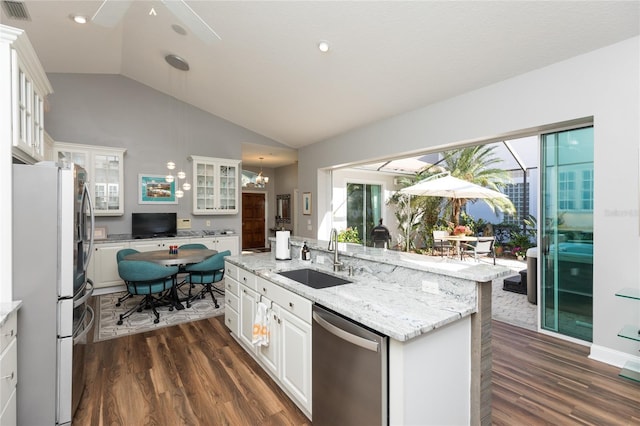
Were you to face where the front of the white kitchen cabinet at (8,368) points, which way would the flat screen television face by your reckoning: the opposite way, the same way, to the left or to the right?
to the right

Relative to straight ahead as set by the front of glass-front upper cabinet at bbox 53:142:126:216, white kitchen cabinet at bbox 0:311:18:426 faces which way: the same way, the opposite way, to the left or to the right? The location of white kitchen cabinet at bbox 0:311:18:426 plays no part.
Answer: to the left

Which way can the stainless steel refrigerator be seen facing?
to the viewer's right

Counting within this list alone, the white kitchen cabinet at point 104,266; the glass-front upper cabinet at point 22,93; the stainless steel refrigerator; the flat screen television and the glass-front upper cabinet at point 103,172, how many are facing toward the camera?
3

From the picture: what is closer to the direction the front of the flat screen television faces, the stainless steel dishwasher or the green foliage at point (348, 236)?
the stainless steel dishwasher

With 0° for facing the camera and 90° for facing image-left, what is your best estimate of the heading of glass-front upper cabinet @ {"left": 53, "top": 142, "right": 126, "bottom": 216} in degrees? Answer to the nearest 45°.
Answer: approximately 0°

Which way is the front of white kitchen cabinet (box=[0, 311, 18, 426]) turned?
to the viewer's right

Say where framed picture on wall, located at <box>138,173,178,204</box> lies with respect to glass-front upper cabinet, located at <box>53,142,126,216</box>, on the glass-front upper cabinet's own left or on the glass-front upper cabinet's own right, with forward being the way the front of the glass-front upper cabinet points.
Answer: on the glass-front upper cabinet's own left

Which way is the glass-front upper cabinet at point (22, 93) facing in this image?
to the viewer's right
